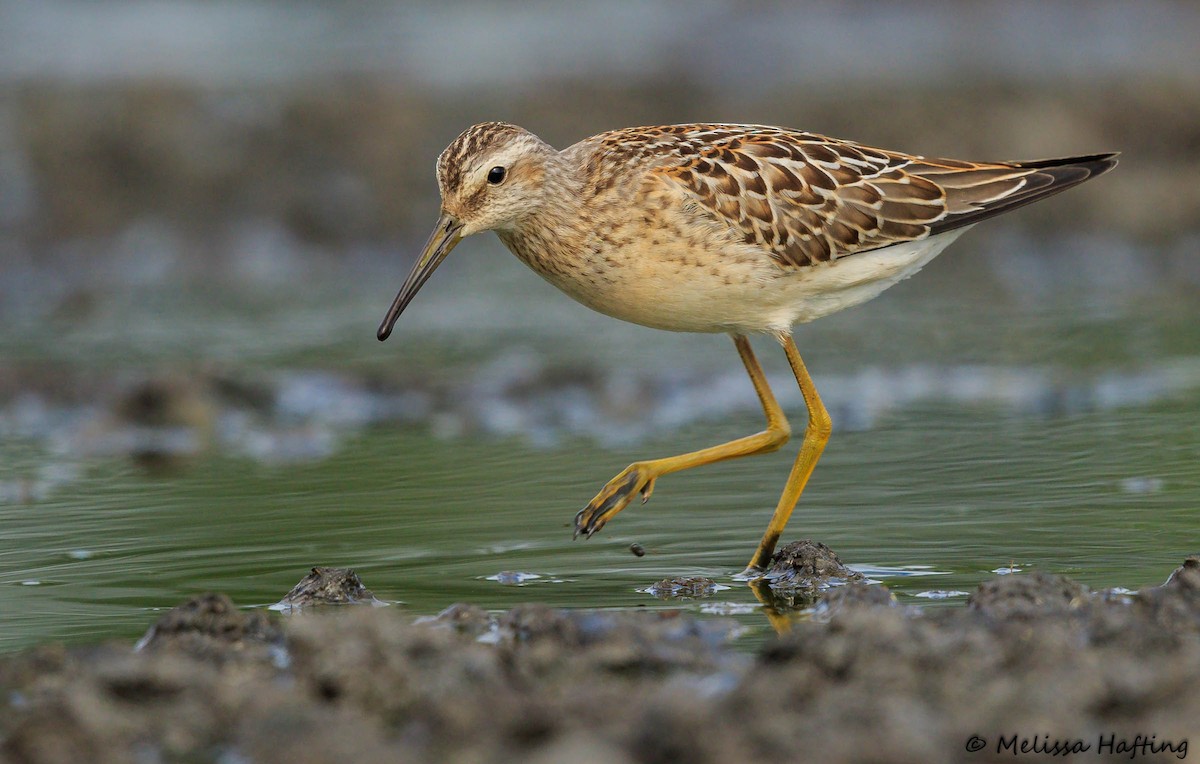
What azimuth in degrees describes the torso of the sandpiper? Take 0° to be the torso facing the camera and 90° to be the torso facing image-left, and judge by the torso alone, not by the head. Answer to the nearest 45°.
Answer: approximately 90°

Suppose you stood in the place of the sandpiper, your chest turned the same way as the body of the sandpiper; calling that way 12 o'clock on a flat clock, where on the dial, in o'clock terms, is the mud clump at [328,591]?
The mud clump is roughly at 11 o'clock from the sandpiper.
